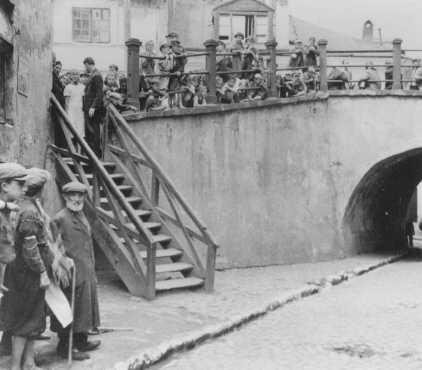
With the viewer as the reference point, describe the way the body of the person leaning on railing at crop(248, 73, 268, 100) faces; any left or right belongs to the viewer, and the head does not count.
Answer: facing the viewer

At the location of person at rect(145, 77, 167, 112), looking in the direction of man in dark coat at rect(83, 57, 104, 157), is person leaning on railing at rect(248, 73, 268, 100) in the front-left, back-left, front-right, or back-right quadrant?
back-left

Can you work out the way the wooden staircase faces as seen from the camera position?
facing the viewer and to the right of the viewer

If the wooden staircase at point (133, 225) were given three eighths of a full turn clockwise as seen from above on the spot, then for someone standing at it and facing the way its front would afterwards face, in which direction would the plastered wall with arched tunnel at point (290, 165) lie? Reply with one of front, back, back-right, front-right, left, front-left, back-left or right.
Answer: back-right

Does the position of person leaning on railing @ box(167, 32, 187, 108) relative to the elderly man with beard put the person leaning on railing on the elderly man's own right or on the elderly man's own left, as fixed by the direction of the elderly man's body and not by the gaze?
on the elderly man's own left

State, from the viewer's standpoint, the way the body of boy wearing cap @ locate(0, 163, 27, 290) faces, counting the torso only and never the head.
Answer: to the viewer's right

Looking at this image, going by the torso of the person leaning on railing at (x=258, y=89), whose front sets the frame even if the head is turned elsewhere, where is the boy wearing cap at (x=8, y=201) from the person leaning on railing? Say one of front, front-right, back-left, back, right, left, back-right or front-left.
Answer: front

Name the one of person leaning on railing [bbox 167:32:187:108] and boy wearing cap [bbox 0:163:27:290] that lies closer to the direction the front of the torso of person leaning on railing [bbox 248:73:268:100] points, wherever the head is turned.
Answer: the boy wearing cap

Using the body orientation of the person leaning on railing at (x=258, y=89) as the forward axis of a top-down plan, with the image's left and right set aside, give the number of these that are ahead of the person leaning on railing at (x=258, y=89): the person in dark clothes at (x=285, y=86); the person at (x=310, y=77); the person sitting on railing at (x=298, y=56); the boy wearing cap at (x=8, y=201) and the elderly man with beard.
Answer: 2

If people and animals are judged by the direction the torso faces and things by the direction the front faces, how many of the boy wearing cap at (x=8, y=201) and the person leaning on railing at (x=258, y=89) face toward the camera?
1

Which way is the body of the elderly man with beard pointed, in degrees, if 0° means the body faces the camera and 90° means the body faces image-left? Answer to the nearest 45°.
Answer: approximately 315°

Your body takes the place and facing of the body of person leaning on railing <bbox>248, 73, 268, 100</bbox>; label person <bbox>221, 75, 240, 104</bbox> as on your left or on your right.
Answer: on your right
